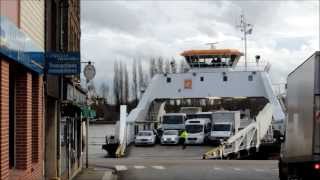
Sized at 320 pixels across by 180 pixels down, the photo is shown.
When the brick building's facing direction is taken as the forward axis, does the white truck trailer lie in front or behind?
in front

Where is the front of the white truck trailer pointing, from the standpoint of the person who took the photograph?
facing away from the viewer and to the left of the viewer

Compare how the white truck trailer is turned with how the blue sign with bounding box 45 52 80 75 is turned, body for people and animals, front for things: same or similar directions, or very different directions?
very different directions

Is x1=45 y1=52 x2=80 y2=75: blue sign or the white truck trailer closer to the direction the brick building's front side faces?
the white truck trailer

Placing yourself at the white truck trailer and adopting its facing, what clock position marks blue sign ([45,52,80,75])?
The blue sign is roughly at 11 o'clock from the white truck trailer.

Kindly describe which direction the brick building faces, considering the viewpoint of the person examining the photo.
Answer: facing the viewer and to the right of the viewer
